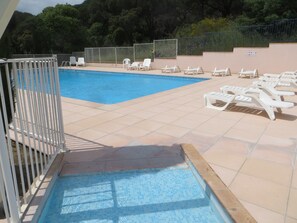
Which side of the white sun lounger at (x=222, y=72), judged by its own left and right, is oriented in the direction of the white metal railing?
left

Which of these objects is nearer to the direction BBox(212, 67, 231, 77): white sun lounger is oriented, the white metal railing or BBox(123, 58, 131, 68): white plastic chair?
the white plastic chair

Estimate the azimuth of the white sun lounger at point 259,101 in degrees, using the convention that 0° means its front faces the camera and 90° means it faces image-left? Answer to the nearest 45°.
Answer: approximately 90°

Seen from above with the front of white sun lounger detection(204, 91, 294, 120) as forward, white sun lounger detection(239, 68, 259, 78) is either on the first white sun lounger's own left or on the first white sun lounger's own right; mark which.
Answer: on the first white sun lounger's own right

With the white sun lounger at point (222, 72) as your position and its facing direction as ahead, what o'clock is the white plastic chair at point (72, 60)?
The white plastic chair is roughly at 1 o'clock from the white sun lounger.

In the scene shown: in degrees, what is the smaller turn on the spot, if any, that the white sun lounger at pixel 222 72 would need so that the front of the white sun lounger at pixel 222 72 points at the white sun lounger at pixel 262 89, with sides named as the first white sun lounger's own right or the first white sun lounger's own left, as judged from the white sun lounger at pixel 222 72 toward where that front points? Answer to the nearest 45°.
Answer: approximately 90° to the first white sun lounger's own left

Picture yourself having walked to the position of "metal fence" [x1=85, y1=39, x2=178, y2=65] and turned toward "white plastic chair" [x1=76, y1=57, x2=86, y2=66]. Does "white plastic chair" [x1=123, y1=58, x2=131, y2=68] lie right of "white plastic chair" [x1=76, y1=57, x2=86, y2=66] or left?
left

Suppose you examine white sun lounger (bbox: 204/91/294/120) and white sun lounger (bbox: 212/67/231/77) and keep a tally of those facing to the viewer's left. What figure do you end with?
2

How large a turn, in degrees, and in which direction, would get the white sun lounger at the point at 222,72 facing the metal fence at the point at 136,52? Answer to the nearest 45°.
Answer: approximately 45° to its right

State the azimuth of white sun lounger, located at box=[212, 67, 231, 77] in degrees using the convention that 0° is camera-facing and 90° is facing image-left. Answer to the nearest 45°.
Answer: approximately 90°

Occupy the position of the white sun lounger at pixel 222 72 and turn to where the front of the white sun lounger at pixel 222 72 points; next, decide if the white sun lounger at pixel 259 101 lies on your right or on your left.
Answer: on your left
